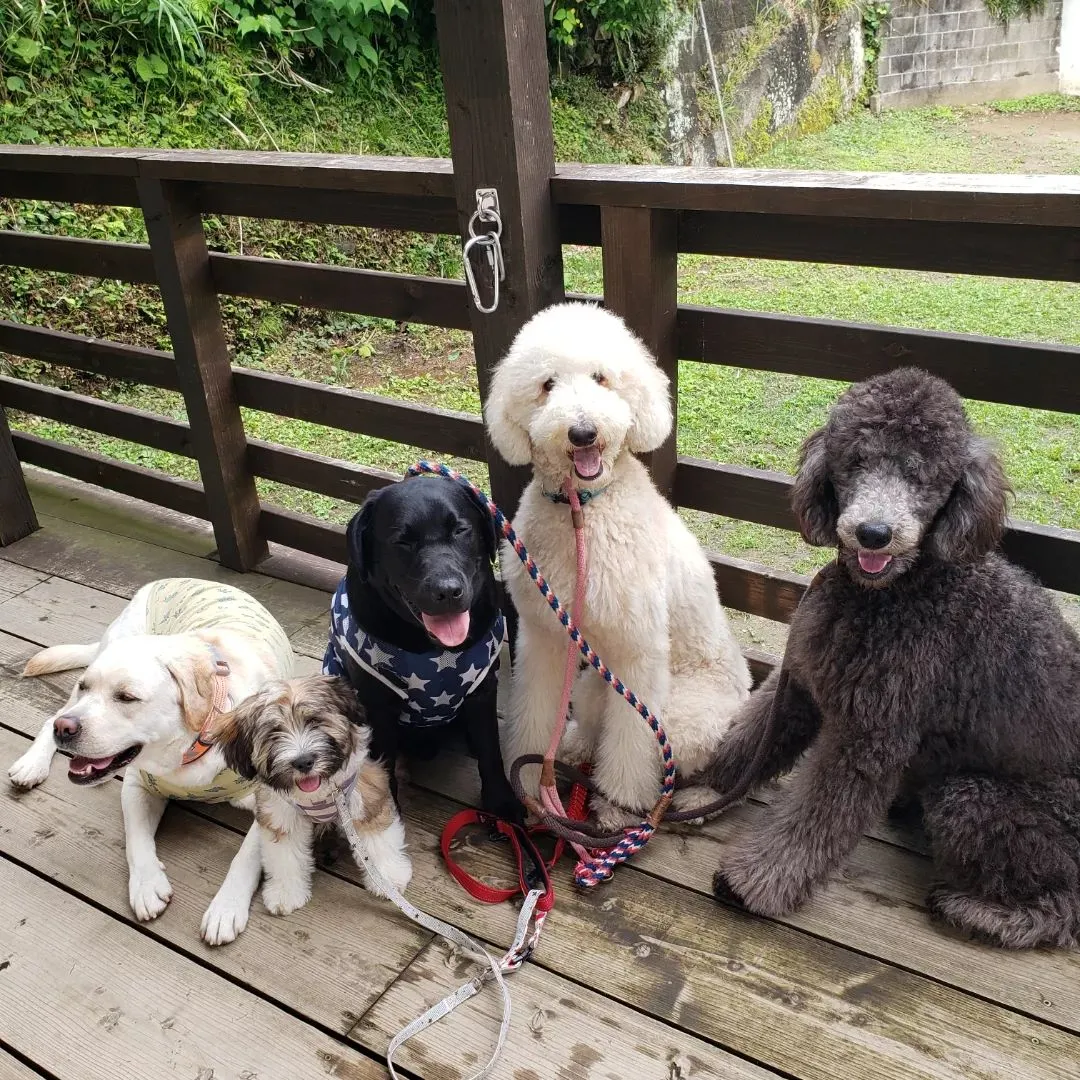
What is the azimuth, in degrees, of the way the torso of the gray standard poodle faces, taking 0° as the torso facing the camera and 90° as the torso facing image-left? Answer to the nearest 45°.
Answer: approximately 45°

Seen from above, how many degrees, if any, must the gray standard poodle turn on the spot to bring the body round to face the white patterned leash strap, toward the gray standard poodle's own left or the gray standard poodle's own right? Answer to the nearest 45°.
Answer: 0° — it already faces it

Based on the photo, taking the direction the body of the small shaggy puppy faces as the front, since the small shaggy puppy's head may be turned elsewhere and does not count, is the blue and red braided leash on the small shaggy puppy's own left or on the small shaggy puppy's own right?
on the small shaggy puppy's own left

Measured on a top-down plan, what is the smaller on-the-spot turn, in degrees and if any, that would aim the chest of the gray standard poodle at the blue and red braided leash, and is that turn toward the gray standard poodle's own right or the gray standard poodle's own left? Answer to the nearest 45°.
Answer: approximately 45° to the gray standard poodle's own right
